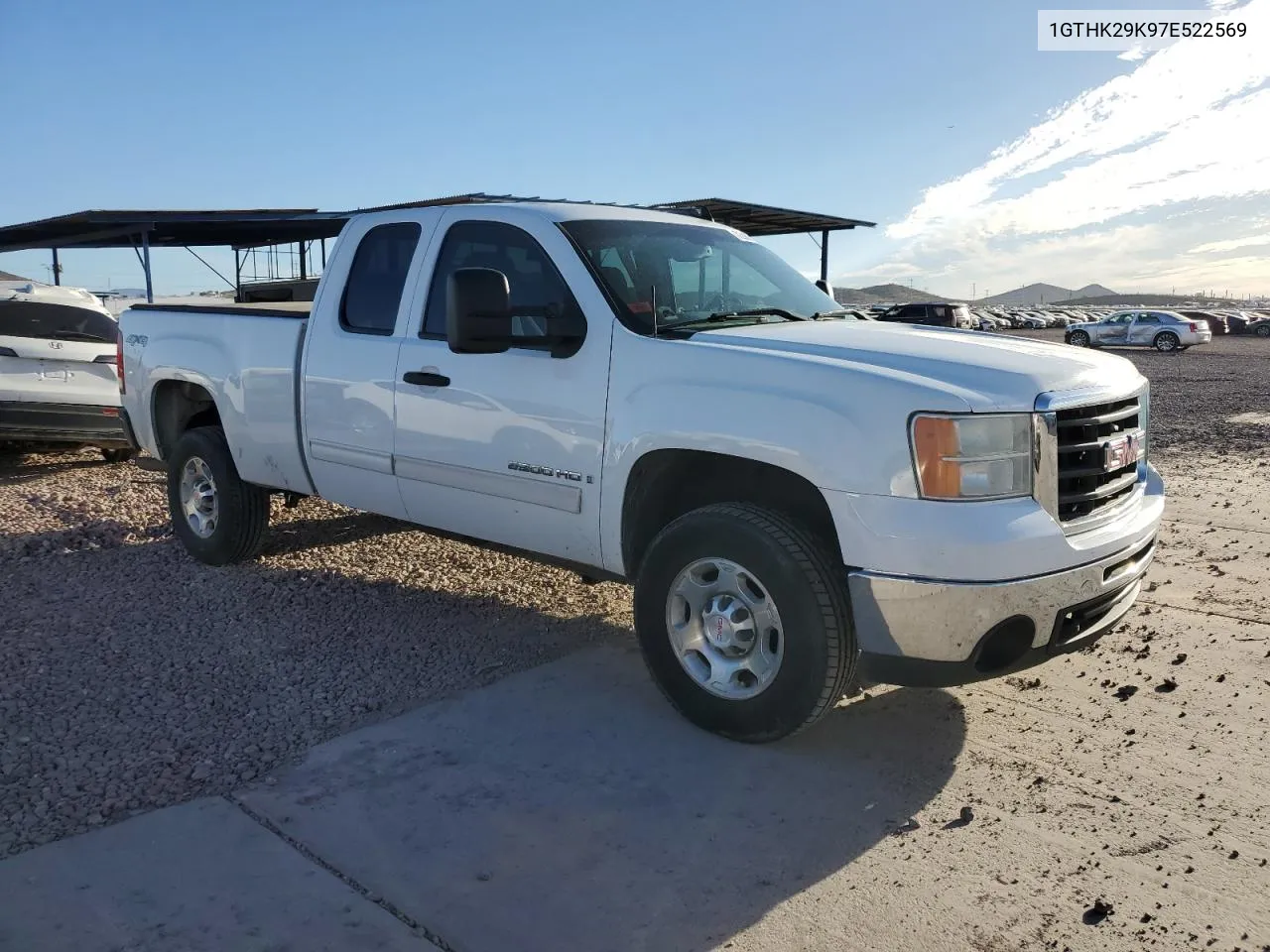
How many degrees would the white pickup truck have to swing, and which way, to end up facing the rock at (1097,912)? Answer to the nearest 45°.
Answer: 0° — it already faces it

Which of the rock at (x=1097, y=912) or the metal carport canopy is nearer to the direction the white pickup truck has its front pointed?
the rock

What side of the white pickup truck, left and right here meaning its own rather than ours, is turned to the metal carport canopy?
back

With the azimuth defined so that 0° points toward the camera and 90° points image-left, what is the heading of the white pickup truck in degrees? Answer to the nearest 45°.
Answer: approximately 315°
